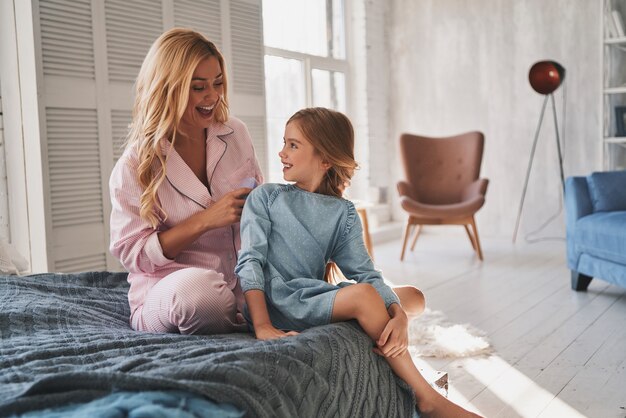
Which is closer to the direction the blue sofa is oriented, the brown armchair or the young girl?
the young girl

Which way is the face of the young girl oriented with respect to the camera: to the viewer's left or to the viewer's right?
to the viewer's left

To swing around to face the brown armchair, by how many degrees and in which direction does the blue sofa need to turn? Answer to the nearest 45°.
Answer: approximately 90° to its right

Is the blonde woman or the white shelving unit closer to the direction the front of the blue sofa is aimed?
the blonde woman

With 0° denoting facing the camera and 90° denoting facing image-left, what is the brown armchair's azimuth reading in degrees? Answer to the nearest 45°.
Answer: approximately 0°

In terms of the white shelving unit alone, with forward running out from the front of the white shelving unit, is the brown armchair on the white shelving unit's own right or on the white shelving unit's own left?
on the white shelving unit's own right

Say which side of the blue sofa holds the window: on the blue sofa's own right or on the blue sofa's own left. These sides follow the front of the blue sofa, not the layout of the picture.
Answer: on the blue sofa's own right

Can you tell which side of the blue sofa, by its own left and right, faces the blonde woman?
front

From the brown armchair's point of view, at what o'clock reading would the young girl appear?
The young girl is roughly at 12 o'clock from the brown armchair.

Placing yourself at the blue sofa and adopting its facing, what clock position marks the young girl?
The young girl is roughly at 11 o'clock from the blue sofa.
